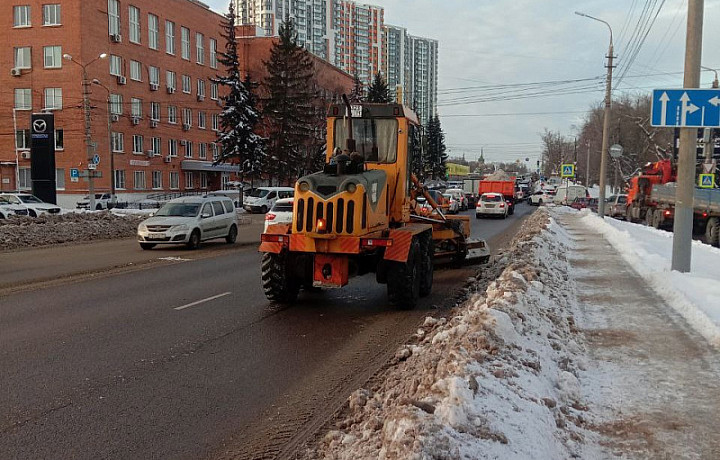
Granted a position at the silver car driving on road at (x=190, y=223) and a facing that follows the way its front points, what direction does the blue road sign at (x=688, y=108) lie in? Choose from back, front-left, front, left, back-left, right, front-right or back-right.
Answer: left

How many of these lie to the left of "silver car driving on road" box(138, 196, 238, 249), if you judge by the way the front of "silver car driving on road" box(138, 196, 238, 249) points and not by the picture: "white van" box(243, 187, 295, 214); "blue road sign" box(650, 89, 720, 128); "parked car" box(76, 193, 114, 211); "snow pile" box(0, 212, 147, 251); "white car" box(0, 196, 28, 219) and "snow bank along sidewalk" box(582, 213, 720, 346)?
2

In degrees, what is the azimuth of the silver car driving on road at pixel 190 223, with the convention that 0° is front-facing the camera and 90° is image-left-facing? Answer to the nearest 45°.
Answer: approximately 45°

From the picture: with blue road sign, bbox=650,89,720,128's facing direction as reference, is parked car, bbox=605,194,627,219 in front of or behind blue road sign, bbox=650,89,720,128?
behind

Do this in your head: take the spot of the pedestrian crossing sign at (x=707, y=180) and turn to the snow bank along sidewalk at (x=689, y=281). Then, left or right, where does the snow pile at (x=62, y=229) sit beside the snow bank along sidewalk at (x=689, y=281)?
right

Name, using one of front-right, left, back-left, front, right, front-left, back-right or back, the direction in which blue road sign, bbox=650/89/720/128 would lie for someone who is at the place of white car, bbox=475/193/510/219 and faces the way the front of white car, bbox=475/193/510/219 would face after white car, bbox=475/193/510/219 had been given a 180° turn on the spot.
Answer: front

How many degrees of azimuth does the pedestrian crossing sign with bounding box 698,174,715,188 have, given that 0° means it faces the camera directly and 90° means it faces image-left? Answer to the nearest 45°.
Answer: approximately 0°

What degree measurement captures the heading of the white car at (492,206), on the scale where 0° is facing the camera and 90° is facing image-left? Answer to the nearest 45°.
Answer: approximately 180°

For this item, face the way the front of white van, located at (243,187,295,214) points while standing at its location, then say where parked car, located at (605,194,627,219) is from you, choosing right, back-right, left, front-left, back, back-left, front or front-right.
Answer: back-left

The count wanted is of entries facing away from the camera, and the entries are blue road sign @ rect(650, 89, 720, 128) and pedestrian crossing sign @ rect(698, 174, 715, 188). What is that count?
0

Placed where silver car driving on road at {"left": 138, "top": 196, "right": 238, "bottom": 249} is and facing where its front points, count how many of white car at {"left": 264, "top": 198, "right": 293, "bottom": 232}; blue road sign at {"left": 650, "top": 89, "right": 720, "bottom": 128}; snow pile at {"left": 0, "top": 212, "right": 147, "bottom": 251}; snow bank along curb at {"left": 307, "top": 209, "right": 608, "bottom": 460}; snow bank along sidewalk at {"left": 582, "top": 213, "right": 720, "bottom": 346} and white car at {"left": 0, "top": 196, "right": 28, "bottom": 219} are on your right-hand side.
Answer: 2

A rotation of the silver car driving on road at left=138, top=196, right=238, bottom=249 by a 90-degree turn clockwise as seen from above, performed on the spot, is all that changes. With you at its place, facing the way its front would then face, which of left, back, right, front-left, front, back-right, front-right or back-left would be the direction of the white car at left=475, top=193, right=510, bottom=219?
right
